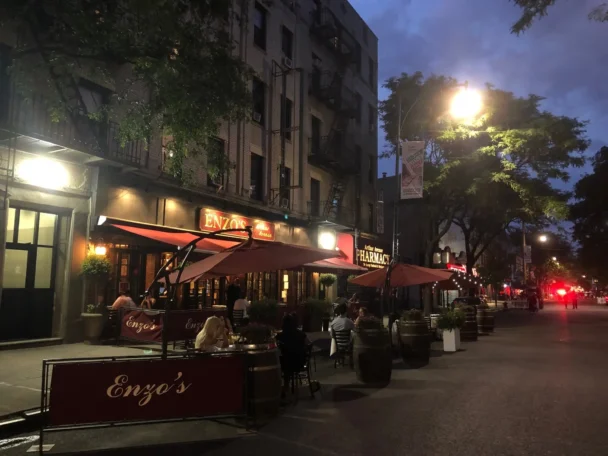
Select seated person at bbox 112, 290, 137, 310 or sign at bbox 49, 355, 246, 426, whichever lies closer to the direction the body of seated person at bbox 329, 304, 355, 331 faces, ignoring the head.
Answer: the seated person

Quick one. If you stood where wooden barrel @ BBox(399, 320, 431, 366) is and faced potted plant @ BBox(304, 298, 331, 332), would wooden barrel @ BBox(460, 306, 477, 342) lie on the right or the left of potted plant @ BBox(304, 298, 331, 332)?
right

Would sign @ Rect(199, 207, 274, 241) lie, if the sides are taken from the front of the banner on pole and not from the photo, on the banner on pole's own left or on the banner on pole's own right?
on the banner on pole's own right

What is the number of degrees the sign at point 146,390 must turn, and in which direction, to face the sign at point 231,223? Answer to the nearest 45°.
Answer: approximately 180°

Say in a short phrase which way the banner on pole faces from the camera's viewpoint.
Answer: facing the viewer

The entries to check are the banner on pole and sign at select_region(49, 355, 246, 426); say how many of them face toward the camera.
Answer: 2

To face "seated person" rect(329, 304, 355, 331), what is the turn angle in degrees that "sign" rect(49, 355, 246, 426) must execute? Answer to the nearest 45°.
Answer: approximately 135° to its left

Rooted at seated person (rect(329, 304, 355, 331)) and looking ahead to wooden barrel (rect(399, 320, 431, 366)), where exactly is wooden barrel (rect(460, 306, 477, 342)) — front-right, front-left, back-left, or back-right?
front-left

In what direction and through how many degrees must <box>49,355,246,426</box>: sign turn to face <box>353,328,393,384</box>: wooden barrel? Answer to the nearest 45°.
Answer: approximately 135° to its left

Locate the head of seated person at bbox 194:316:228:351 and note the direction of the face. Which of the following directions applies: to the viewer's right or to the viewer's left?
to the viewer's right

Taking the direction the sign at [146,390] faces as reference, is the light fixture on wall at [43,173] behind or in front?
behind

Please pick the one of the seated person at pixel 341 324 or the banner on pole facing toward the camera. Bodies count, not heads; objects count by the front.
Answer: the banner on pole

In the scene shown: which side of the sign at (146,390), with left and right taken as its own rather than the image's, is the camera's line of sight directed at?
front

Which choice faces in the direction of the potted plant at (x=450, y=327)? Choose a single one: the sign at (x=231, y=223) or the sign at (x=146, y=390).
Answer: the sign at (x=231, y=223)
